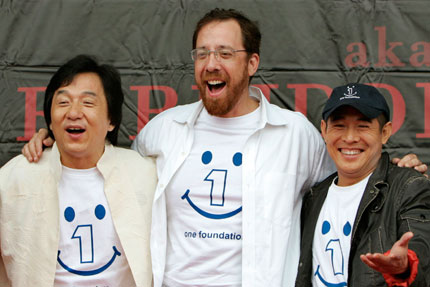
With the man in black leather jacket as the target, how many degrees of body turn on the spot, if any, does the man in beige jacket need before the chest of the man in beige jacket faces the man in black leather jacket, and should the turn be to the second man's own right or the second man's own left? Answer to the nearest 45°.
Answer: approximately 90° to the second man's own left

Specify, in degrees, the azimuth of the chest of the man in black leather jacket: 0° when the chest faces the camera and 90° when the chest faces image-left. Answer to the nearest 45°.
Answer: approximately 45°

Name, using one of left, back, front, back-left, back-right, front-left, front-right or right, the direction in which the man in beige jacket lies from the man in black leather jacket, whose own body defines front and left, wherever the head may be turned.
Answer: front-right

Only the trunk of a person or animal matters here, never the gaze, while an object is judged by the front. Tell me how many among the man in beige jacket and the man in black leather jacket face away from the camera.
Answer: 0

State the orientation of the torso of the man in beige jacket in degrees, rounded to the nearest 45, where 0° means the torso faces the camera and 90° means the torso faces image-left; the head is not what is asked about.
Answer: approximately 0°
